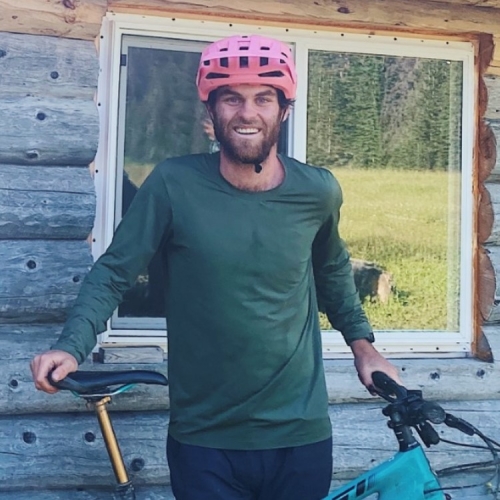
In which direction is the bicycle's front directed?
to the viewer's right

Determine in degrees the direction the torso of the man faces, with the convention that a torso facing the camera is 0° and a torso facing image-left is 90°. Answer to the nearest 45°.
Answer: approximately 0°
